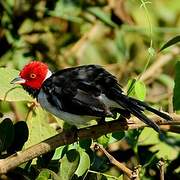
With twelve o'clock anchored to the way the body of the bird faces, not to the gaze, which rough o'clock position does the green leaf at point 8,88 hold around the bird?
The green leaf is roughly at 12 o'clock from the bird.

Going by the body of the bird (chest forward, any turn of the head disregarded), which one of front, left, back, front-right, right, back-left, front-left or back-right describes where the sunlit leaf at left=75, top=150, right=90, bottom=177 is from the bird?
left

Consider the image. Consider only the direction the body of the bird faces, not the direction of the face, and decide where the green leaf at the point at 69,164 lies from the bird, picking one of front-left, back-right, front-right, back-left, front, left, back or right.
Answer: left

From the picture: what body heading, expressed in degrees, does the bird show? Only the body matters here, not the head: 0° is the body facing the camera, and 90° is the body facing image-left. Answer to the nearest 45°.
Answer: approximately 90°

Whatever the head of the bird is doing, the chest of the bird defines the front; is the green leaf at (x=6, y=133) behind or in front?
in front

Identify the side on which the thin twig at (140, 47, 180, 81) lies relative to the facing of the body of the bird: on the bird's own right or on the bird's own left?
on the bird's own right
